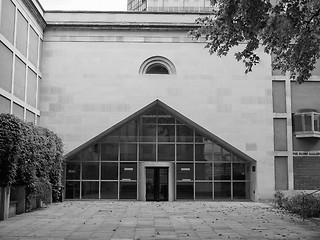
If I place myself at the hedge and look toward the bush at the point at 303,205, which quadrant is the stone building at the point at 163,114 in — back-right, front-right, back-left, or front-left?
front-left

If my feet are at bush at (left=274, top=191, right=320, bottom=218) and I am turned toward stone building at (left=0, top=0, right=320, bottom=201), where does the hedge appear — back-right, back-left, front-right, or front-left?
front-left

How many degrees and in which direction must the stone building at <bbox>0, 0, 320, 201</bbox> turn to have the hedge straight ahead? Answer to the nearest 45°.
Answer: approximately 45° to its right

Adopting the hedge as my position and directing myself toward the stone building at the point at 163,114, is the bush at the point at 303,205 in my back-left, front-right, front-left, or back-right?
front-right

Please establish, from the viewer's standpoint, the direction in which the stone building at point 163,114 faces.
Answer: facing the viewer

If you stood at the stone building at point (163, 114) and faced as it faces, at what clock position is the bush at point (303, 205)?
The bush is roughly at 11 o'clock from the stone building.
